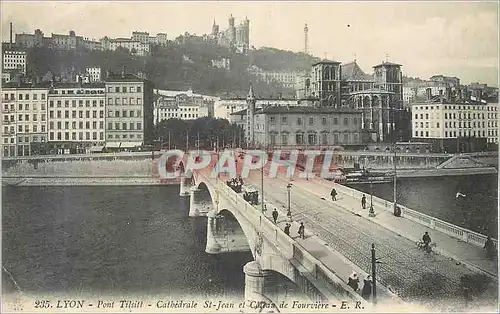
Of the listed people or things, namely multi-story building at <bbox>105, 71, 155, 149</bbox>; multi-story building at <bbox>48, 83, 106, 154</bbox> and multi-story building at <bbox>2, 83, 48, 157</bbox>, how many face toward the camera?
3

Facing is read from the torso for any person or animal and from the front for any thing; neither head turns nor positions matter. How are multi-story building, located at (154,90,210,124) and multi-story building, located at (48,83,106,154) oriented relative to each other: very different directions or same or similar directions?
same or similar directions

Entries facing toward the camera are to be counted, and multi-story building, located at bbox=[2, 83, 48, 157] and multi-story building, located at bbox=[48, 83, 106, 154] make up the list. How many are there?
2

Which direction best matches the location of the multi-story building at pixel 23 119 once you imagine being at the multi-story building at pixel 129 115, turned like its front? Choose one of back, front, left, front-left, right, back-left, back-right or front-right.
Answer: right

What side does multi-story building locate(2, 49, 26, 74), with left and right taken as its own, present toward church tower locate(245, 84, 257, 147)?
left

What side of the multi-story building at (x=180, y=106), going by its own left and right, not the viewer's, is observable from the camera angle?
front

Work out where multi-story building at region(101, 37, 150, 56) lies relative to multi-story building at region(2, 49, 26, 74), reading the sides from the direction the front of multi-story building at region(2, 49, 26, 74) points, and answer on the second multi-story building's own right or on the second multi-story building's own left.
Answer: on the second multi-story building's own left

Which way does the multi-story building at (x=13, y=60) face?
toward the camera

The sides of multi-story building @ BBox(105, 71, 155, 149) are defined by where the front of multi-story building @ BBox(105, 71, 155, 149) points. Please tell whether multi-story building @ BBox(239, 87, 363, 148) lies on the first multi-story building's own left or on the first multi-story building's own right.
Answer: on the first multi-story building's own left

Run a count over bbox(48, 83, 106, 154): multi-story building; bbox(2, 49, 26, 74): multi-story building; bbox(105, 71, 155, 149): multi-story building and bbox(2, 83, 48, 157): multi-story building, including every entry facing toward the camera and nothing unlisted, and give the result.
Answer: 4

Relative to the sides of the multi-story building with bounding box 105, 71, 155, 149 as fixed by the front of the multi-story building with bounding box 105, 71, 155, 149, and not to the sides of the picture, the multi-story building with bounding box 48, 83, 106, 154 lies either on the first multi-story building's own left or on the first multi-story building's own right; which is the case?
on the first multi-story building's own right

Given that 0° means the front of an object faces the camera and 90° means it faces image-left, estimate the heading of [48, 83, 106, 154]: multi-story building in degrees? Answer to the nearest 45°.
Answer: approximately 0°

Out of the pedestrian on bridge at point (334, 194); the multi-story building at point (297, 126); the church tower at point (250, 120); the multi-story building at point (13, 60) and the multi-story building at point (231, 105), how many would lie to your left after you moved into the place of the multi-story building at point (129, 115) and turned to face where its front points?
4
